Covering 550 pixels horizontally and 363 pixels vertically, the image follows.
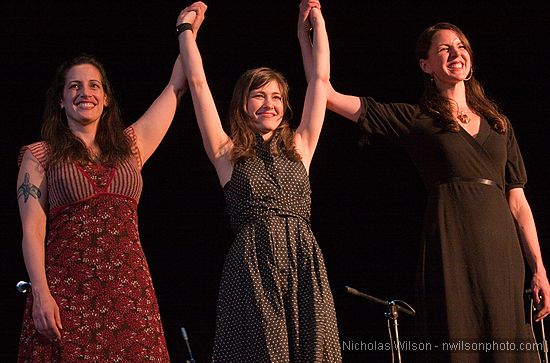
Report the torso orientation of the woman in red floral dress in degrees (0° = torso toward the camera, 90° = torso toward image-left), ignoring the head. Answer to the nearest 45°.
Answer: approximately 0°

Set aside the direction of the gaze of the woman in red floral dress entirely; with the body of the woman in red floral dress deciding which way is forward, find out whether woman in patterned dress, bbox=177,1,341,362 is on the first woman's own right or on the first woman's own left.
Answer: on the first woman's own left
